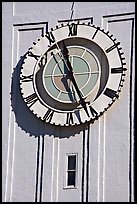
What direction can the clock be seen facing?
toward the camera
